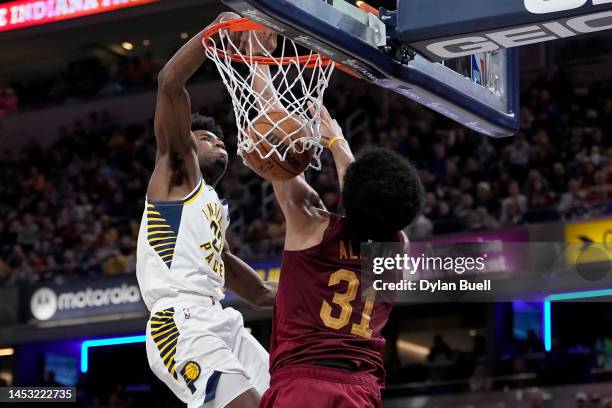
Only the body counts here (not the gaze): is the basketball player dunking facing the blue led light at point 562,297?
no

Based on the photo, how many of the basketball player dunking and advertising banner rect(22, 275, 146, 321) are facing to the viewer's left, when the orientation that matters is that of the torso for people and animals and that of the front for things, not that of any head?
0

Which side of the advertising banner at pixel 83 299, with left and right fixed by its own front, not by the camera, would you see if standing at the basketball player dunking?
front

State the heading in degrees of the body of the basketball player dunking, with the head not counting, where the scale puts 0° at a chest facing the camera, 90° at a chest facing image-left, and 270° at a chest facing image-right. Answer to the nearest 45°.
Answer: approximately 315°

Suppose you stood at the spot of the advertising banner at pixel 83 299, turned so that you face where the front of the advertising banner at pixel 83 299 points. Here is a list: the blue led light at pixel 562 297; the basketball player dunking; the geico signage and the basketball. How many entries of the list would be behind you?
0

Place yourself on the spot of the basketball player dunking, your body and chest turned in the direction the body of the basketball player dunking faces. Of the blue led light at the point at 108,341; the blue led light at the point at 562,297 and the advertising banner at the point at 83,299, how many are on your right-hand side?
0

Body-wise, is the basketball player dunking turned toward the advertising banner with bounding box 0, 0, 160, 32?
no

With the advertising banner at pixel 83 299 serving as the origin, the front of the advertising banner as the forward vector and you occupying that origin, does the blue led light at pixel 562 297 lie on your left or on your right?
on your left

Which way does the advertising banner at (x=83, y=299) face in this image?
toward the camera

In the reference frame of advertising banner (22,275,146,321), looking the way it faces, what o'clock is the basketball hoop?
The basketball hoop is roughly at 12 o'clock from the advertising banner.

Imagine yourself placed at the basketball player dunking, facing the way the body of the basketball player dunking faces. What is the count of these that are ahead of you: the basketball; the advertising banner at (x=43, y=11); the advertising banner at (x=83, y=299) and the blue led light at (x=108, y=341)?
1

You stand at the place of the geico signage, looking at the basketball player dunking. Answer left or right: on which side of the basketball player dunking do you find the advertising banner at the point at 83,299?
right

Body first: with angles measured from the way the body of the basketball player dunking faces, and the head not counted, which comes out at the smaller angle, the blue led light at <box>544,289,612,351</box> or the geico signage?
the geico signage
